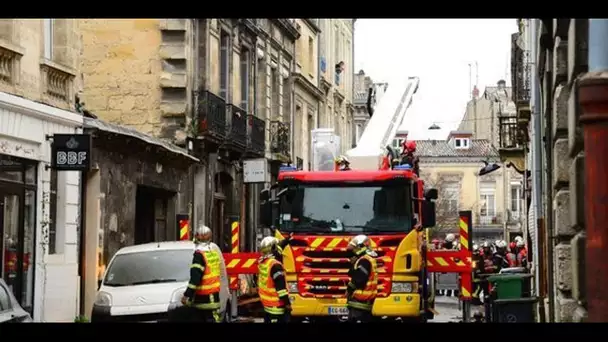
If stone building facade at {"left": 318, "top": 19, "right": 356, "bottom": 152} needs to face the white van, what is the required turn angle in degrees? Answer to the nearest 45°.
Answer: approximately 45° to its right

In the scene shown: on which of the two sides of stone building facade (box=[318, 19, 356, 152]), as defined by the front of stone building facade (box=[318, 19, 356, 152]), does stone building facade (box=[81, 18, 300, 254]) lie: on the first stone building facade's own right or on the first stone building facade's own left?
on the first stone building facade's own right

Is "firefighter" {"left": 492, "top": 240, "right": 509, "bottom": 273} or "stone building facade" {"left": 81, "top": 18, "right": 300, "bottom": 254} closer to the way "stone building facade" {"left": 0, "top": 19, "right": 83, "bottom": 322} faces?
the firefighter

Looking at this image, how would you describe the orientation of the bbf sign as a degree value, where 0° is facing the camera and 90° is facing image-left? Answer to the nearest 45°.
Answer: approximately 0°

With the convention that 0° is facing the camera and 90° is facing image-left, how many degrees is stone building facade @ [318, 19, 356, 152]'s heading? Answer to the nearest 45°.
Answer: approximately 315°

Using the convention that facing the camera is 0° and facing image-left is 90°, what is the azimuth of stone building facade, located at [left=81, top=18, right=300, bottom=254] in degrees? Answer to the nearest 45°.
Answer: approximately 315°

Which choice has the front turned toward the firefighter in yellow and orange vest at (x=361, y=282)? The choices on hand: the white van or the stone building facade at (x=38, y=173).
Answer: the stone building facade

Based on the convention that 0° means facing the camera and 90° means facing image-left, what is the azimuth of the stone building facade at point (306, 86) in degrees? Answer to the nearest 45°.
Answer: approximately 315°

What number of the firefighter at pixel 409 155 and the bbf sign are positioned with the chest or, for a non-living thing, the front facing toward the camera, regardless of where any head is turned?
1
